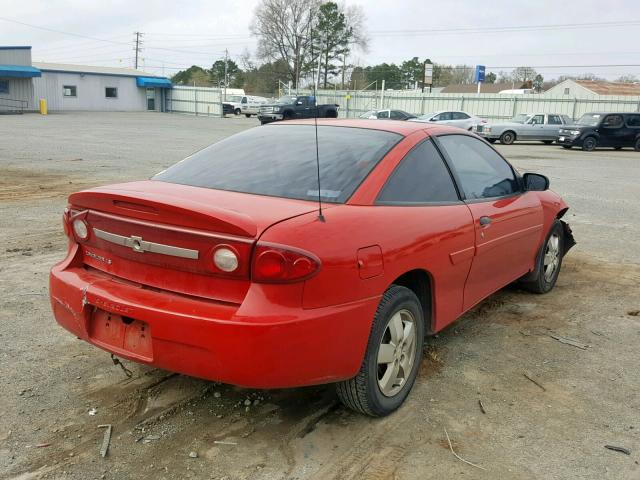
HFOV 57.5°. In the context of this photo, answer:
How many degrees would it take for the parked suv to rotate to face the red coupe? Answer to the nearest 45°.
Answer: approximately 45° to its left

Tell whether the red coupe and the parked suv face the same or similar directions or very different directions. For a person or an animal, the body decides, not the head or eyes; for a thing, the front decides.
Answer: very different directions

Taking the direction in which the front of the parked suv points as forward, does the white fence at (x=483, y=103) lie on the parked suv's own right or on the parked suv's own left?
on the parked suv's own right

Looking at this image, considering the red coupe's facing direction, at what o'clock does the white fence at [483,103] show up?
The white fence is roughly at 11 o'clock from the red coupe.

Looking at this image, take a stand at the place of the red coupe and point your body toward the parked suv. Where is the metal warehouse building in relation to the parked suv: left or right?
left

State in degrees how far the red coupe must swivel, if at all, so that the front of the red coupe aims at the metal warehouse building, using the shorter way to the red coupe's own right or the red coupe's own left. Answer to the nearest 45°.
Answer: approximately 90° to the red coupe's own left

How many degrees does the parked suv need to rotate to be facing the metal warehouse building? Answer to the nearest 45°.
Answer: approximately 45° to its right

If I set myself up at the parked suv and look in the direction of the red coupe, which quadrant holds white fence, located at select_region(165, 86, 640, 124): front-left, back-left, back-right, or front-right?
back-right

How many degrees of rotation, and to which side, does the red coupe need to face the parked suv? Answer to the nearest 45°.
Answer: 0° — it already faces it

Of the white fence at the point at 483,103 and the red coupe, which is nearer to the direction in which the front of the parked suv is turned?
the red coupe

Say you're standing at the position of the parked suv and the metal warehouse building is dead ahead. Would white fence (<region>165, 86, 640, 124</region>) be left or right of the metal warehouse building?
right

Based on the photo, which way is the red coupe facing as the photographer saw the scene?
facing away from the viewer and to the right of the viewer
